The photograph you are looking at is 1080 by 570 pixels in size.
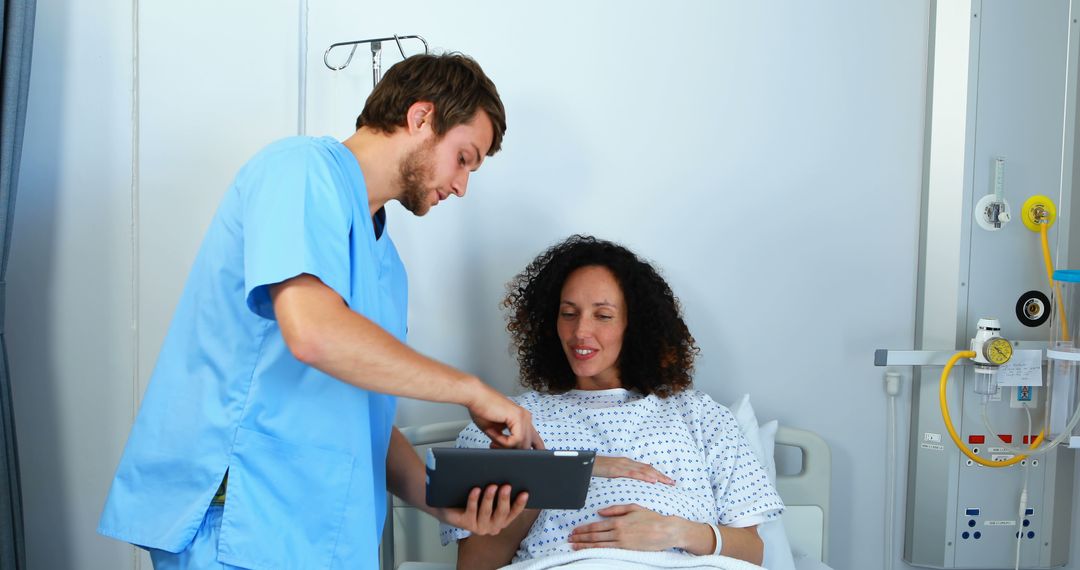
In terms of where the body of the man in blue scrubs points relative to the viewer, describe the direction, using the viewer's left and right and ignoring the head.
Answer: facing to the right of the viewer

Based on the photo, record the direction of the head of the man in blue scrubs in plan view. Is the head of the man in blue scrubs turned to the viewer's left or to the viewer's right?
to the viewer's right

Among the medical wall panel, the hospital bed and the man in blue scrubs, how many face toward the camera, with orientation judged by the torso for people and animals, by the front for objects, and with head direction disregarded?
2

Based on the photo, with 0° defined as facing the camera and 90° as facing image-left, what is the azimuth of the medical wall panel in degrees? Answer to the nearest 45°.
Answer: approximately 0°

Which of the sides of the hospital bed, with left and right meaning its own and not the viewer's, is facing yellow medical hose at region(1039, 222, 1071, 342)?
left
